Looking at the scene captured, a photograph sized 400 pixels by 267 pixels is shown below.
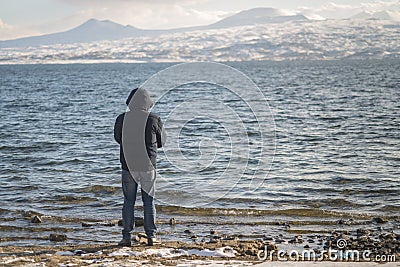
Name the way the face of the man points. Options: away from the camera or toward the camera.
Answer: away from the camera

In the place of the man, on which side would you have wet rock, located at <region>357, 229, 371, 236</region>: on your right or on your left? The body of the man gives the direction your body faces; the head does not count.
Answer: on your right

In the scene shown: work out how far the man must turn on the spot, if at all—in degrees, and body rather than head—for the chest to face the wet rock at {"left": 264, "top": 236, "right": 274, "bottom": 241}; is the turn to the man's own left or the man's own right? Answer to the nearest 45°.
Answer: approximately 90° to the man's own right

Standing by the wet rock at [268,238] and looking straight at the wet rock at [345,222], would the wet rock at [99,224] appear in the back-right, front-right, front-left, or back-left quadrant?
back-left

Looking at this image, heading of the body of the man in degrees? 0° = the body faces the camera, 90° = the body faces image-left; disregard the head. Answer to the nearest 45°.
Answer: approximately 180°

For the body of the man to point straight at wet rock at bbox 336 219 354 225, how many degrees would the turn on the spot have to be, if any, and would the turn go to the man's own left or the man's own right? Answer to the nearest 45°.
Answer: approximately 45° to the man's own right

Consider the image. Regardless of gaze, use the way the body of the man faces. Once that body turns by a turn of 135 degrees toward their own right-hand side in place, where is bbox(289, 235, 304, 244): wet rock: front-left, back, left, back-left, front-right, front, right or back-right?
front-left

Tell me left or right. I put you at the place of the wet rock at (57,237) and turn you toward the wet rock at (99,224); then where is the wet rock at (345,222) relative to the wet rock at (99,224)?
right

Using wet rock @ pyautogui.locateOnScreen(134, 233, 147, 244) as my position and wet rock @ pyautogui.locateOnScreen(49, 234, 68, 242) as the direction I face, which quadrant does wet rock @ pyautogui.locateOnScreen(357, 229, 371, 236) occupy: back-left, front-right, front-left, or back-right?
back-right

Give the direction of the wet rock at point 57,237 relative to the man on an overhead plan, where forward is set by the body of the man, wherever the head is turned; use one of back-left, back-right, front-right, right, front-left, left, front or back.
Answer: front-left

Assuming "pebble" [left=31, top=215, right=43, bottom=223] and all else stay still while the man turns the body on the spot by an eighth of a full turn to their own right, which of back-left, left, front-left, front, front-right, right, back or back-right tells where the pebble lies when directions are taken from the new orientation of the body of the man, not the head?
left
